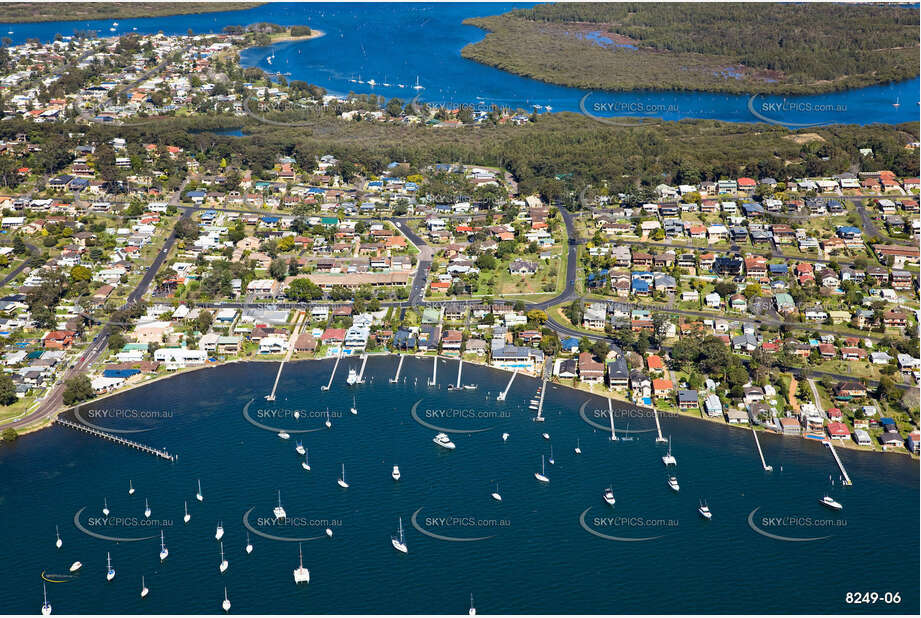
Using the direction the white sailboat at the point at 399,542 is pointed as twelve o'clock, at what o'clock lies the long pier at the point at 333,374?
The long pier is roughly at 7 o'clock from the white sailboat.

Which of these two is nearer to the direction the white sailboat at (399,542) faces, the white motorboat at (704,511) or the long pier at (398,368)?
the white motorboat

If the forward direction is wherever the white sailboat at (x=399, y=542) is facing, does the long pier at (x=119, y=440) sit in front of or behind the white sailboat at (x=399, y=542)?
behind

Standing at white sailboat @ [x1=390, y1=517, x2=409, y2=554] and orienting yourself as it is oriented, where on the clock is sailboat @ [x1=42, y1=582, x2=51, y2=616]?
The sailboat is roughly at 4 o'clock from the white sailboat.

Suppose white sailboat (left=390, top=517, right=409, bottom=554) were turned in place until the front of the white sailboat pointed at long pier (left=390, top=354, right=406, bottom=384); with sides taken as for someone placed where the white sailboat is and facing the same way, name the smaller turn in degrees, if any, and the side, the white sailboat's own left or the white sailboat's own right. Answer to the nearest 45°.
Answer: approximately 135° to the white sailboat's own left

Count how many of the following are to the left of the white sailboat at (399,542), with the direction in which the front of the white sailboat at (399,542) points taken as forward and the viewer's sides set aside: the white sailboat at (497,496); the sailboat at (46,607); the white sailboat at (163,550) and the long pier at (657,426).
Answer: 2

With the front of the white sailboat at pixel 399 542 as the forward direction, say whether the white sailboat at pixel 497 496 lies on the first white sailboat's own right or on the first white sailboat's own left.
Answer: on the first white sailboat's own left

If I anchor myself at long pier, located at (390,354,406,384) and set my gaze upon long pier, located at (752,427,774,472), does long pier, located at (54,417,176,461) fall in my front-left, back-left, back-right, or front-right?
back-right

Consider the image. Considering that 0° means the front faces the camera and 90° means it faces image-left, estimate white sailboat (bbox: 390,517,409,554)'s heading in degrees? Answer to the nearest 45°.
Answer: approximately 315°

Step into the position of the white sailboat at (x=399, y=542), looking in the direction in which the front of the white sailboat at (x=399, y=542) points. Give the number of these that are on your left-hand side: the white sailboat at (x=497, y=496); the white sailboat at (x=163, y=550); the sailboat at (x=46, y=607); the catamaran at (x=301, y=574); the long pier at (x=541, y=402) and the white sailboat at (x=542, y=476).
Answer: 3

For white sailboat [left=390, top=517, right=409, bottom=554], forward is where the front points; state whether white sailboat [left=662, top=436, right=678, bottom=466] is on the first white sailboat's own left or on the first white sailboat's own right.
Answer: on the first white sailboat's own left

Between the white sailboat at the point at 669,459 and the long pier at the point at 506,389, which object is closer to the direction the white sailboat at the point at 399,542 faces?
the white sailboat

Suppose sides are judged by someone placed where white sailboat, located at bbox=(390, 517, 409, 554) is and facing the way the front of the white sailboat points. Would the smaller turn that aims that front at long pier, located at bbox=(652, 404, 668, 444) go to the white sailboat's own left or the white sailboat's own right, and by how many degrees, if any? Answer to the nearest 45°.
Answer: approximately 90° to the white sailboat's own left

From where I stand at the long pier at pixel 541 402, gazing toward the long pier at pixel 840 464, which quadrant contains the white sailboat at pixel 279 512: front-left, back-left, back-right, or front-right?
back-right

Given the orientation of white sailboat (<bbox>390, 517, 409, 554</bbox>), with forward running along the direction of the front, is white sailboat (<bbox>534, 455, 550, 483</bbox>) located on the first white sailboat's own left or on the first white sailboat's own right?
on the first white sailboat's own left

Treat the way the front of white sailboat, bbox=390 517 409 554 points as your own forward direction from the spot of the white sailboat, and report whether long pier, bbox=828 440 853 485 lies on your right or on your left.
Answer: on your left

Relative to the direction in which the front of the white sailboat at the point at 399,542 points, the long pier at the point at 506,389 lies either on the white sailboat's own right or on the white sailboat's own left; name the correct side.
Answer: on the white sailboat's own left
